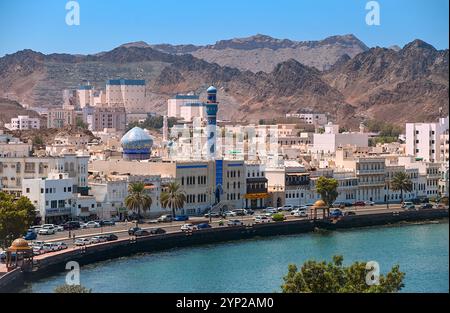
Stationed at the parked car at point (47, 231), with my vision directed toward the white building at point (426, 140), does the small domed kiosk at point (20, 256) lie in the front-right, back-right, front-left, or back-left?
back-right

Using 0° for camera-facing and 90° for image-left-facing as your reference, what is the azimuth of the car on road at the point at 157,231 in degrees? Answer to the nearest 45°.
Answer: approximately 270°

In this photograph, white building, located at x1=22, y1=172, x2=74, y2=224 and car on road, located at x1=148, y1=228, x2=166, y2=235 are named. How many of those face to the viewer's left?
0

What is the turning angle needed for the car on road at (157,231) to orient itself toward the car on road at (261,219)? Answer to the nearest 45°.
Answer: approximately 45° to its left

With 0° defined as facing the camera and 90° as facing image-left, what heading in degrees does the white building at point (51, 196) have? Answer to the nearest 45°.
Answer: approximately 315°

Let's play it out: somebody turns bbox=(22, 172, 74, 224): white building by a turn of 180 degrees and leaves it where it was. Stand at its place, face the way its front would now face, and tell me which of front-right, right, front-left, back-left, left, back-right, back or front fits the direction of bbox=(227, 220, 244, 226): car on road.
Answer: back-right

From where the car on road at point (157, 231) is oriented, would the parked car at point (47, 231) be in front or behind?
behind

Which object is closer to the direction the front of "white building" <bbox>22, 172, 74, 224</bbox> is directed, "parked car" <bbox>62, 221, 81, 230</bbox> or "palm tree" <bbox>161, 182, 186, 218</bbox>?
the parked car

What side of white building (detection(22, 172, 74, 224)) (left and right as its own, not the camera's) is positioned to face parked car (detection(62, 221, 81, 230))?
front

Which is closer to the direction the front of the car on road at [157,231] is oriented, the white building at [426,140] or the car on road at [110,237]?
the white building

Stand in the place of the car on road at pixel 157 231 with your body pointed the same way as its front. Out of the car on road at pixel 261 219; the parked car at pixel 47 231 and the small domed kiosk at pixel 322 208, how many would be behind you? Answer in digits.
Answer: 1

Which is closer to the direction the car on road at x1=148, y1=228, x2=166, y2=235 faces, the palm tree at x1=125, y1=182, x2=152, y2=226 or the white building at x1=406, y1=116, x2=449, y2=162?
the white building

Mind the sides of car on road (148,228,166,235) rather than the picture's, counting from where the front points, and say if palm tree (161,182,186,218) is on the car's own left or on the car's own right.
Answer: on the car's own left
